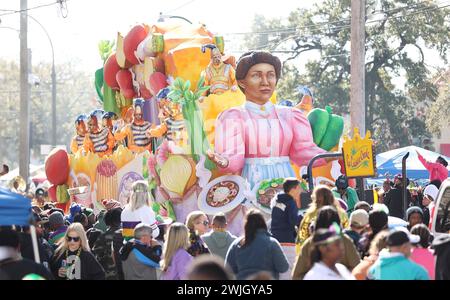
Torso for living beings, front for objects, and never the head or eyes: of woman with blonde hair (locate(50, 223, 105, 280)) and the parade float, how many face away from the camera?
0

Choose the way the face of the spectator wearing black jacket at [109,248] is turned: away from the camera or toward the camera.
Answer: away from the camera

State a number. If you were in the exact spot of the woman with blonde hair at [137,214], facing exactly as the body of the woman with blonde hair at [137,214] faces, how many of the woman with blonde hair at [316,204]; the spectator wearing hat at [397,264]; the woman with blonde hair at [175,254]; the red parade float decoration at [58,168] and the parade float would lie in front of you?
2

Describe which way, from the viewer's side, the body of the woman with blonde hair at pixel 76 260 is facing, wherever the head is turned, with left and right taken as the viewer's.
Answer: facing the viewer

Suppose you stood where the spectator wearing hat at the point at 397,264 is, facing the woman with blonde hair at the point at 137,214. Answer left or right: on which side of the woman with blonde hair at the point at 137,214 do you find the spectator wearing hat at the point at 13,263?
left

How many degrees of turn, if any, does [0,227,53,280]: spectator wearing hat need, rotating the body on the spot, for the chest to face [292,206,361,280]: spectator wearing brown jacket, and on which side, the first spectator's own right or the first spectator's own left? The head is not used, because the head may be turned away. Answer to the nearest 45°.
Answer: approximately 90° to the first spectator's own right

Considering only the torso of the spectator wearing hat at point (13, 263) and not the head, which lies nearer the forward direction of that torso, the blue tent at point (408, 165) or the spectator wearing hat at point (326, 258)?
the blue tent

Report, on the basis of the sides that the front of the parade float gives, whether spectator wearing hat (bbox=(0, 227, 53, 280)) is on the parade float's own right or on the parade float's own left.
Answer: on the parade float's own right

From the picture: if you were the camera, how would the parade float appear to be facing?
facing the viewer and to the right of the viewer

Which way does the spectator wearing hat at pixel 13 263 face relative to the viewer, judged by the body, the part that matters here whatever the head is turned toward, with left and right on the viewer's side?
facing away from the viewer
